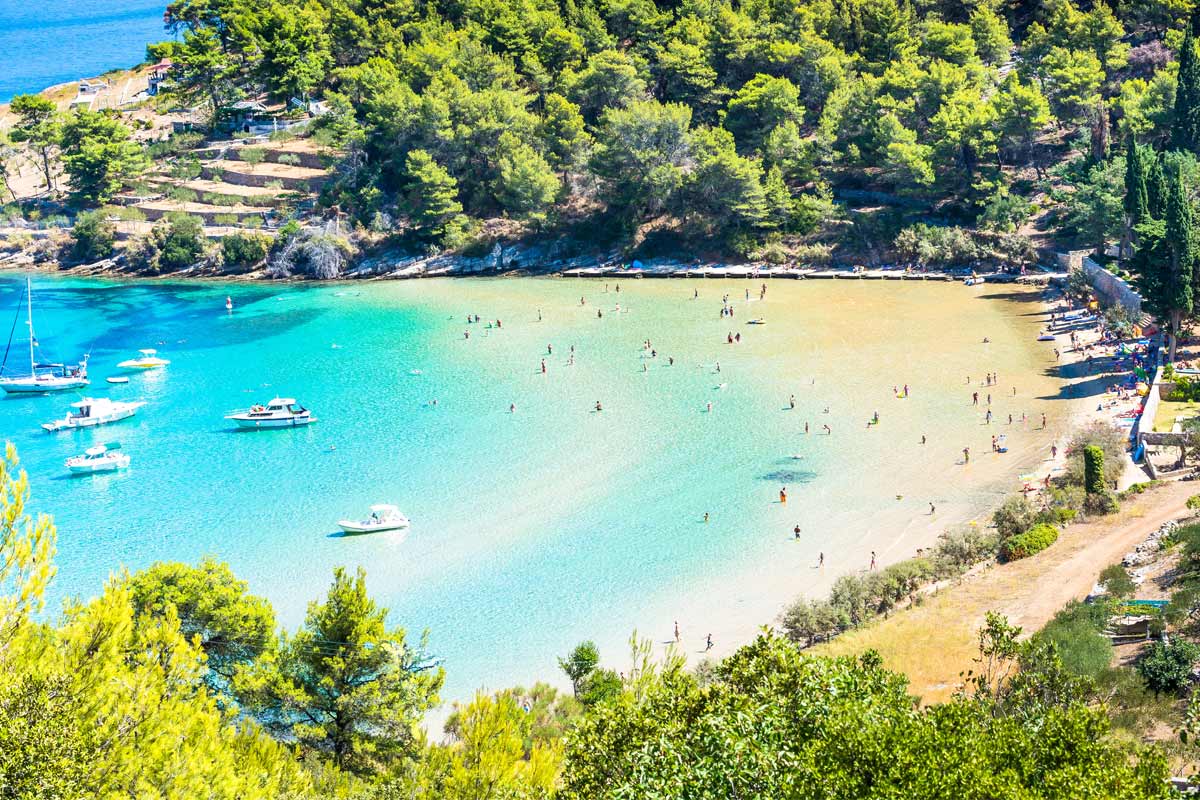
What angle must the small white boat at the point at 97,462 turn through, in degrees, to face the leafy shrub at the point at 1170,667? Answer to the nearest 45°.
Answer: approximately 135° to its left

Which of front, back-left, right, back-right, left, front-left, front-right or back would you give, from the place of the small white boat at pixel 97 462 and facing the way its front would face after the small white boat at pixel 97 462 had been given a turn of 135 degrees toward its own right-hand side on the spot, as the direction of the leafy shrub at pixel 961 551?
right

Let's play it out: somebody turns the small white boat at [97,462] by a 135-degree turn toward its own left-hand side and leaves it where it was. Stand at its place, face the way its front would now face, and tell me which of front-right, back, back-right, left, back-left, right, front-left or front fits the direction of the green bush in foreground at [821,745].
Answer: front-right

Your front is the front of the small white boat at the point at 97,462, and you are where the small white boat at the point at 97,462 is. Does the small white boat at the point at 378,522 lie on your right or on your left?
on your left

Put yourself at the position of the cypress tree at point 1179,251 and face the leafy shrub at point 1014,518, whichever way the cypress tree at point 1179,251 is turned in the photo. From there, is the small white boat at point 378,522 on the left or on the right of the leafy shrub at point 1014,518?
right

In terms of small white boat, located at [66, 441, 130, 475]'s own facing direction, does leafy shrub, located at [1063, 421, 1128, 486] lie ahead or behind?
behind

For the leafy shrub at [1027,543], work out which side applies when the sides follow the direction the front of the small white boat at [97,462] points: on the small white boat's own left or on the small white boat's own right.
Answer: on the small white boat's own left

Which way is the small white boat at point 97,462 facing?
to the viewer's left

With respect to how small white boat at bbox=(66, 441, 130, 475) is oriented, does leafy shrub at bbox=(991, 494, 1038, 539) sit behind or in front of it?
behind

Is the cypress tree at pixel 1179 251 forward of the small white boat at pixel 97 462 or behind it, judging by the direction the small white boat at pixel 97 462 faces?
behind

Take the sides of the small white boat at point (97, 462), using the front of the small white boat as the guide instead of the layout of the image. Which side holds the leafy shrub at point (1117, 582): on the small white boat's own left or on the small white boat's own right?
on the small white boat's own left

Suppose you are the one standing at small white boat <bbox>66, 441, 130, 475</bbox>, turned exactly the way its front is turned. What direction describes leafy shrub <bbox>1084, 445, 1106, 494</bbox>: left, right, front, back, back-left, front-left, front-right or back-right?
back-left

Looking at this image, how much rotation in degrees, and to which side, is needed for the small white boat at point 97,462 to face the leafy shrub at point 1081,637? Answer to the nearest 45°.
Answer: approximately 135° to its left
